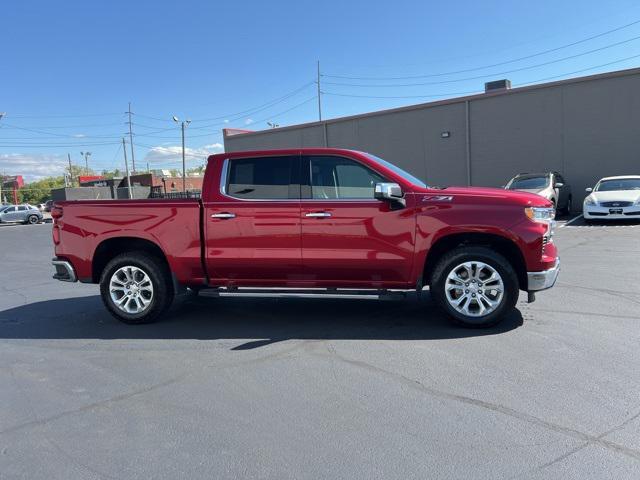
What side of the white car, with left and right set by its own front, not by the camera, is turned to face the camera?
front

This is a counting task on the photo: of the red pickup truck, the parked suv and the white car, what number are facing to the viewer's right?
1

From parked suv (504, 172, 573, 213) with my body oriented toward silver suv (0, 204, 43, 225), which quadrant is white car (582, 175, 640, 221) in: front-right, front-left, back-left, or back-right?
back-left

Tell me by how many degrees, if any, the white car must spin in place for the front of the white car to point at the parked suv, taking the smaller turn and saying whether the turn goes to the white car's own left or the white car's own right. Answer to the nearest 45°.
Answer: approximately 135° to the white car's own right

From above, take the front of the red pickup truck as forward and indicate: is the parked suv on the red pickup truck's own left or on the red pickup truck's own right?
on the red pickup truck's own left

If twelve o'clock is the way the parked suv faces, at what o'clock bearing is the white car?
The white car is roughly at 9 o'clock from the parked suv.

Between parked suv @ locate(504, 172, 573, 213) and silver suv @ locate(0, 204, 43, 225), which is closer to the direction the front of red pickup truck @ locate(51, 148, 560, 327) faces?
the parked suv

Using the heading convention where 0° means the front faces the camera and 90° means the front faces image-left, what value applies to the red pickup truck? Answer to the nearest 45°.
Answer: approximately 270°

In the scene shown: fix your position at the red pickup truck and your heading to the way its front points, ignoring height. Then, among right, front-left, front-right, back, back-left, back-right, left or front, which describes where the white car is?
front-left

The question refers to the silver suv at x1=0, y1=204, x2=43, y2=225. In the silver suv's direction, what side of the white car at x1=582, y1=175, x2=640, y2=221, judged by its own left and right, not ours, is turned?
right

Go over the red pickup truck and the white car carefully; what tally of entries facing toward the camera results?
1

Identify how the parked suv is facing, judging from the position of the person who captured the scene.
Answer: facing the viewer and to the left of the viewer
